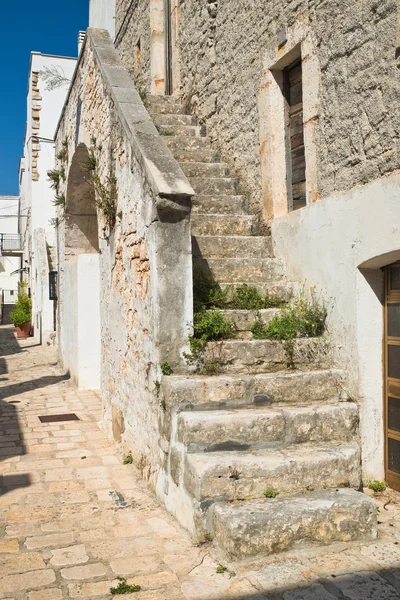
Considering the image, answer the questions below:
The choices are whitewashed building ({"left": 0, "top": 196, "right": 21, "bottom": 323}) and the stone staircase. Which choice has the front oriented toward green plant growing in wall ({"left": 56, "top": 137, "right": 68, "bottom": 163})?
the whitewashed building

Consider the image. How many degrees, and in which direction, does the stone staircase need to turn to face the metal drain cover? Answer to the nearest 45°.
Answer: approximately 135° to its right

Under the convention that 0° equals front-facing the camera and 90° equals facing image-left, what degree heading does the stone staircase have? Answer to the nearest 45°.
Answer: approximately 0°

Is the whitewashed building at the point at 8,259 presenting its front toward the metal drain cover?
yes

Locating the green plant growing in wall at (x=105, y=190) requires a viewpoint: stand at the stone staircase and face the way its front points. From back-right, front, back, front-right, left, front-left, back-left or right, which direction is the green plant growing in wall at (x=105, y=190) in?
back-right

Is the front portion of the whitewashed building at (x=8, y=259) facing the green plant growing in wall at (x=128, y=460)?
yes

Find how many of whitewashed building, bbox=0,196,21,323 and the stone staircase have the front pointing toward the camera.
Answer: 2

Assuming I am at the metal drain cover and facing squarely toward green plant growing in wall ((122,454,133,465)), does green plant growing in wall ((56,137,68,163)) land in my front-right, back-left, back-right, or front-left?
back-left

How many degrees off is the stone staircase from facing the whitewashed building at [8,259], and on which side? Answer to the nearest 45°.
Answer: approximately 135° to its right

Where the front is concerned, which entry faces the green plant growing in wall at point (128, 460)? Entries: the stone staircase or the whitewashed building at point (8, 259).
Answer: the whitewashed building

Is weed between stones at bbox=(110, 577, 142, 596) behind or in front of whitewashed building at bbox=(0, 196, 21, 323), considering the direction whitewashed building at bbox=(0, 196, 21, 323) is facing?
in front
